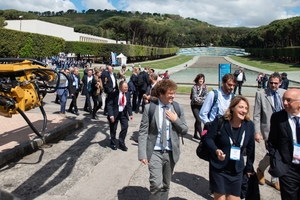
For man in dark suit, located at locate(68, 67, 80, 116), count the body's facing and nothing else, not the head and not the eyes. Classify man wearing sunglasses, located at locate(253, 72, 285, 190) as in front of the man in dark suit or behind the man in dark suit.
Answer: in front

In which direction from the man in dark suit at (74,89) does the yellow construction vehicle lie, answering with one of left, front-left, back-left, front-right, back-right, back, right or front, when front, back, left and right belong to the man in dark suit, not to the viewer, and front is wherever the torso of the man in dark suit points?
front-right

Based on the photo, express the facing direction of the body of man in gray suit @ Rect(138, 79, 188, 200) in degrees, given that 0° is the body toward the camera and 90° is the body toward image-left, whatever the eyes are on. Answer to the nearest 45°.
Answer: approximately 0°

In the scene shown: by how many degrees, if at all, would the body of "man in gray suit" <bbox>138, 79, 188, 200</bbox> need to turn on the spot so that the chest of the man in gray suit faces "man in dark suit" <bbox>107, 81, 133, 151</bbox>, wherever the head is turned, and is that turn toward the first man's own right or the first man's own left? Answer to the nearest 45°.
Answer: approximately 180°

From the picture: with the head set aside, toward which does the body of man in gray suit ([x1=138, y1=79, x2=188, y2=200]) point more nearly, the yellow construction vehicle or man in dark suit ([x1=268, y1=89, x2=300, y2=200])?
the man in dark suit

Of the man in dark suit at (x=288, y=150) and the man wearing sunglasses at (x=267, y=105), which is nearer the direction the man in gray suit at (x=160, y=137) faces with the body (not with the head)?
the man in dark suit

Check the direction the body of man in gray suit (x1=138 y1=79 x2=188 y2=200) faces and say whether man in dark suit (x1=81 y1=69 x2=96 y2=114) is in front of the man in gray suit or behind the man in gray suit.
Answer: behind

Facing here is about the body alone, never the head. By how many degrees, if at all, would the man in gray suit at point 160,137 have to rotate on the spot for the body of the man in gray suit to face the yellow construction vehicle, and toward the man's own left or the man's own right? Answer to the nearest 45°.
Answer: approximately 135° to the man's own right

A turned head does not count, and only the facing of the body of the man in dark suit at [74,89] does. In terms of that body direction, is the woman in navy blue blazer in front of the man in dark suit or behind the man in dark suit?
in front

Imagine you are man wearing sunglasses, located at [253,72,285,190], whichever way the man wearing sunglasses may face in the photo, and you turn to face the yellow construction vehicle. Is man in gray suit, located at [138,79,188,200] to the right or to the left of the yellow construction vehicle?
left

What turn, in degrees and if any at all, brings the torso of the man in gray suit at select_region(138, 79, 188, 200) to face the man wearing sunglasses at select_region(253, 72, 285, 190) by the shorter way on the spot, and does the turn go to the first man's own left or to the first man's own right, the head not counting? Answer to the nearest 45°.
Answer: approximately 135° to the first man's own left

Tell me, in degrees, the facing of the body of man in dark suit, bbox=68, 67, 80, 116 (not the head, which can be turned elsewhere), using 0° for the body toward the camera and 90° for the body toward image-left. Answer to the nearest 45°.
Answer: approximately 315°
